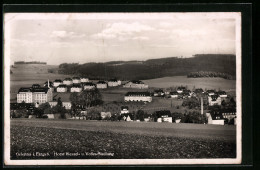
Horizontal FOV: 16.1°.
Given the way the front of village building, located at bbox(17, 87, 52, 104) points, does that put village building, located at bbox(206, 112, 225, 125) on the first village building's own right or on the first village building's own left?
on the first village building's own left

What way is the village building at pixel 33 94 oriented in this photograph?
toward the camera
